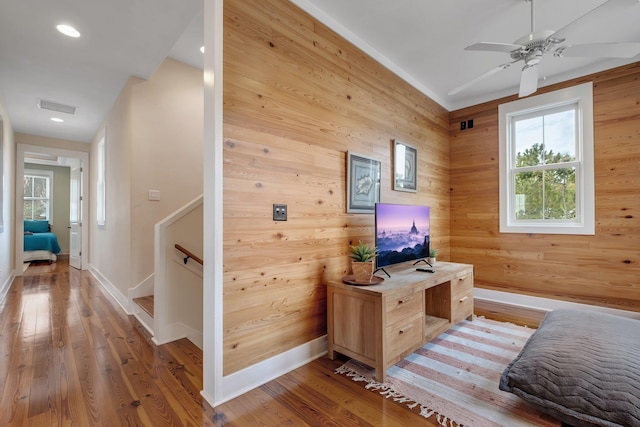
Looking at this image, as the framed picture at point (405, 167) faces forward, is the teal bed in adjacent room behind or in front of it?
behind

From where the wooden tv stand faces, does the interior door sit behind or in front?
behind

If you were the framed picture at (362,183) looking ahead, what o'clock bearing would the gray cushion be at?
The gray cushion is roughly at 12 o'clock from the framed picture.

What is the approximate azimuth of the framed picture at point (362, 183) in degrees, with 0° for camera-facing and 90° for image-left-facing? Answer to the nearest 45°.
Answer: approximately 315°

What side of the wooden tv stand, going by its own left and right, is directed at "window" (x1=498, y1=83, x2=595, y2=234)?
left

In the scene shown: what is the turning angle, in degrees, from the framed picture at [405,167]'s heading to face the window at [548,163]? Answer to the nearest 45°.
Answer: approximately 90° to its left

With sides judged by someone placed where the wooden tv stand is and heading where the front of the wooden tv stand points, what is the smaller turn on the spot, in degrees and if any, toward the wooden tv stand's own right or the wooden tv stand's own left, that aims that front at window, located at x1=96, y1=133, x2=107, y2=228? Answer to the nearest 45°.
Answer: approximately 135° to the wooden tv stand's own right

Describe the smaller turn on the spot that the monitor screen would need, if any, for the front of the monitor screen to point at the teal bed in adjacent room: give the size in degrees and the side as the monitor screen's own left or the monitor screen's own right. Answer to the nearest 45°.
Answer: approximately 135° to the monitor screen's own right

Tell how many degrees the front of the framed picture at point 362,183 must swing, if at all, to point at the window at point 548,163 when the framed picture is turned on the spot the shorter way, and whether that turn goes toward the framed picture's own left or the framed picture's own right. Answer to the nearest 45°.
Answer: approximately 90° to the framed picture's own left
